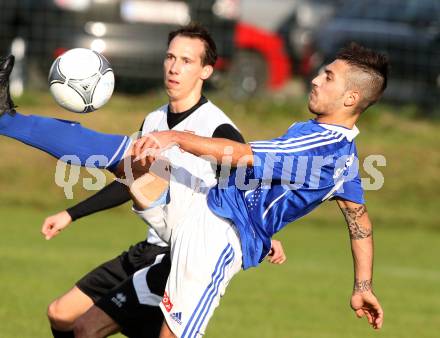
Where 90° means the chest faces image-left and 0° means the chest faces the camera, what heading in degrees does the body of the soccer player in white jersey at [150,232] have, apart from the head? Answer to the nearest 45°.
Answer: approximately 45°
